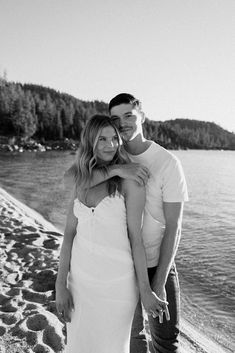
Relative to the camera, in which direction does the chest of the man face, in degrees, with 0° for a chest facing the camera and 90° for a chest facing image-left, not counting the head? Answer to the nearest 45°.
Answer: approximately 45°

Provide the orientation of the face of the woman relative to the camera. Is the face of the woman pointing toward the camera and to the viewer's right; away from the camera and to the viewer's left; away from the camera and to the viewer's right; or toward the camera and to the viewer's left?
toward the camera and to the viewer's right
